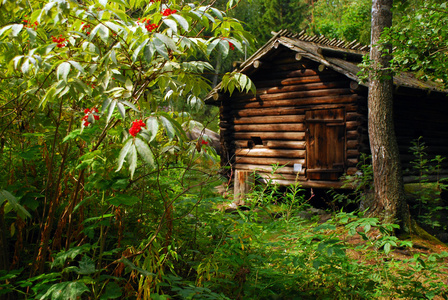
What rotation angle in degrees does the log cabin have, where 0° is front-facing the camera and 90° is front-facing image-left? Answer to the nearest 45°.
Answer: approximately 45°
